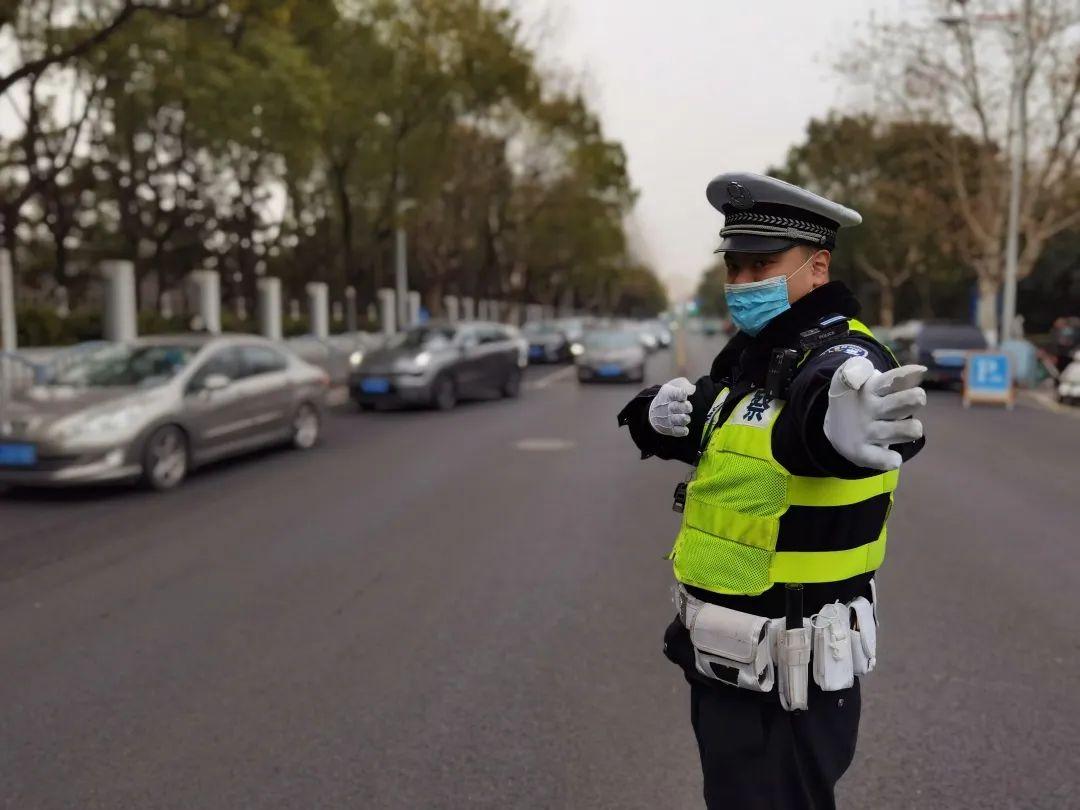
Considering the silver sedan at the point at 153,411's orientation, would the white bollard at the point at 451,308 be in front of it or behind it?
behind

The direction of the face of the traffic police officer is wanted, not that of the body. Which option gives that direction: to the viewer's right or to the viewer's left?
to the viewer's left

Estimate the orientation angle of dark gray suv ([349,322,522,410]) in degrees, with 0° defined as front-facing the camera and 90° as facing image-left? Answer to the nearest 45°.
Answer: approximately 45°

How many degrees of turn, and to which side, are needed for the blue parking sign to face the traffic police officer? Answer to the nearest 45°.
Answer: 0° — it already faces them

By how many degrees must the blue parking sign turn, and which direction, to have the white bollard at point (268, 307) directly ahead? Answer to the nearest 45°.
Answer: approximately 90° to its right

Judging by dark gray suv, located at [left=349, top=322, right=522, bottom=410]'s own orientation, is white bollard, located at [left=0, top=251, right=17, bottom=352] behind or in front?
in front

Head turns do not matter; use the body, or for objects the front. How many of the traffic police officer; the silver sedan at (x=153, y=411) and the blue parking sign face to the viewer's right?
0

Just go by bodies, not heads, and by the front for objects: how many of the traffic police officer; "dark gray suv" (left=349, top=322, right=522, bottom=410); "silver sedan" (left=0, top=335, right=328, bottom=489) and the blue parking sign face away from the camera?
0

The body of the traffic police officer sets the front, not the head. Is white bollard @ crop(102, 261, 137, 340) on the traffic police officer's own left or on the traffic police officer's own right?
on the traffic police officer's own right

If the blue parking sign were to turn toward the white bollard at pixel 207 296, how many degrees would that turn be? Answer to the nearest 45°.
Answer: approximately 90° to its right

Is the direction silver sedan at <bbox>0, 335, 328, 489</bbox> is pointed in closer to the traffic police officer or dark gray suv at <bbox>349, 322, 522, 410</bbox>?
the traffic police officer

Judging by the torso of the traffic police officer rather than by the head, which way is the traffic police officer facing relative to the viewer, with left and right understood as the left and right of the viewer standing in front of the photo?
facing the viewer and to the left of the viewer

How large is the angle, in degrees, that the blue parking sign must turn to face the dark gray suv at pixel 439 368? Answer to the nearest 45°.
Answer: approximately 45° to its right

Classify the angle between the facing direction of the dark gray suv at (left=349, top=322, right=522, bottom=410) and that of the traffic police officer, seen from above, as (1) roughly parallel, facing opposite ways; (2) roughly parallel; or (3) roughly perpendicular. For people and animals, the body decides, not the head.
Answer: roughly parallel

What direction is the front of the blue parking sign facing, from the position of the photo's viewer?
facing the viewer
